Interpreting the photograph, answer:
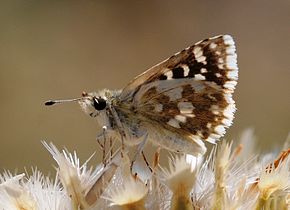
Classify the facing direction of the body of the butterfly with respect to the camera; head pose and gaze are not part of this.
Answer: to the viewer's left
